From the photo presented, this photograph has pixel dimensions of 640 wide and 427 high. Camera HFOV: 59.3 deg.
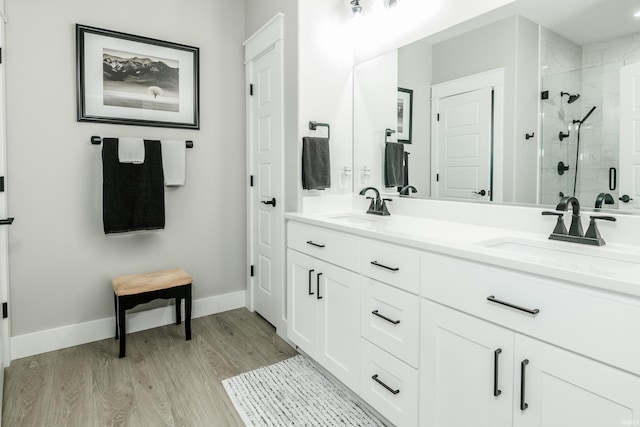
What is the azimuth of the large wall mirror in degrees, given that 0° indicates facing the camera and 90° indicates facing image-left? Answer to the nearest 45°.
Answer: approximately 45°

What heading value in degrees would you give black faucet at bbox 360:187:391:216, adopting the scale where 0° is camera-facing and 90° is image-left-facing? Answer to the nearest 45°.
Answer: approximately 45°

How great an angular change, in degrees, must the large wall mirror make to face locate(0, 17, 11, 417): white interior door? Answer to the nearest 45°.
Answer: approximately 45° to its right

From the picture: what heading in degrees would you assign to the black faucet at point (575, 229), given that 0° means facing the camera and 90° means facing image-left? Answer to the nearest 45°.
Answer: approximately 45°
